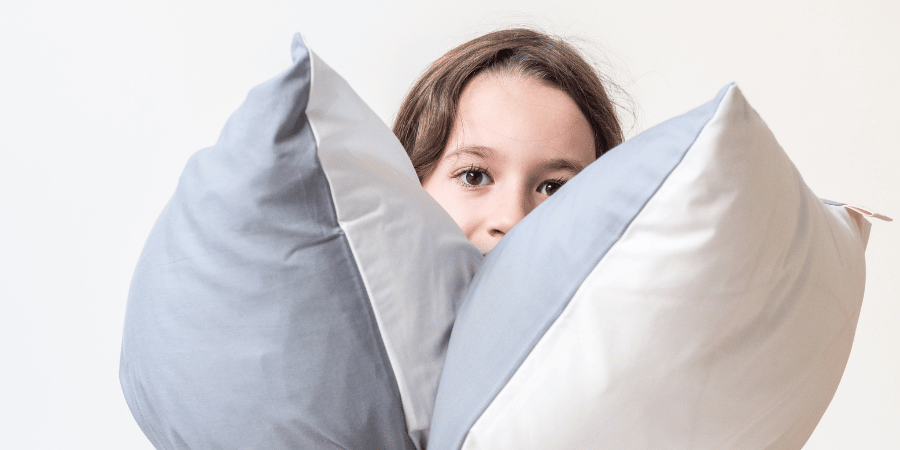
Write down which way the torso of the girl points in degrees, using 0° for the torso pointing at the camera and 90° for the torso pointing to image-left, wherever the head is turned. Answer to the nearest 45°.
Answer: approximately 0°
